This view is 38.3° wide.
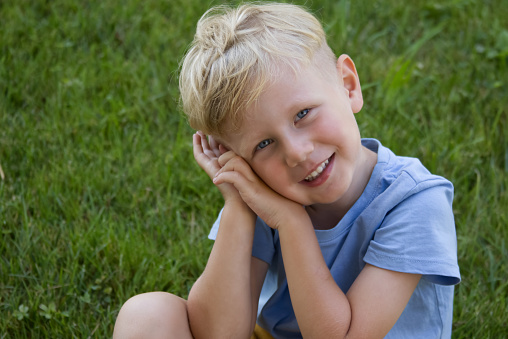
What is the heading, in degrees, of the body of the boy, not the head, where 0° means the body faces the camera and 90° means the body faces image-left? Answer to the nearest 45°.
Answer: approximately 45°
